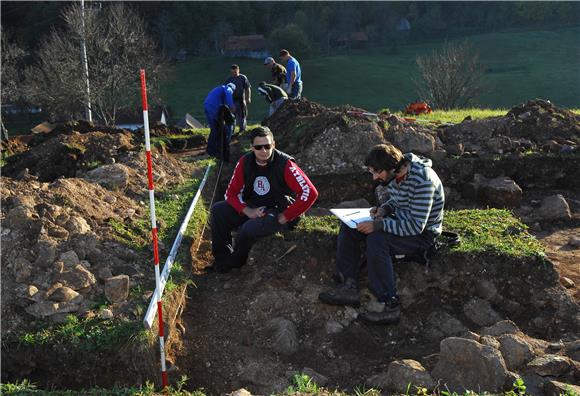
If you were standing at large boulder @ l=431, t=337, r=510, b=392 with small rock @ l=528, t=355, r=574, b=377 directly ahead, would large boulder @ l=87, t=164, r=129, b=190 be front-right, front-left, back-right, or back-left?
back-left

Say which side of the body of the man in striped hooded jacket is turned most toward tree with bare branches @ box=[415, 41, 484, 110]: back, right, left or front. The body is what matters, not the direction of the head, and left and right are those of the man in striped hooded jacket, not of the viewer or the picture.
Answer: right

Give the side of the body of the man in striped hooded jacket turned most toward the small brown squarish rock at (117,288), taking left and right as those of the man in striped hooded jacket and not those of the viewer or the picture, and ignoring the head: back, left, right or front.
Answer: front

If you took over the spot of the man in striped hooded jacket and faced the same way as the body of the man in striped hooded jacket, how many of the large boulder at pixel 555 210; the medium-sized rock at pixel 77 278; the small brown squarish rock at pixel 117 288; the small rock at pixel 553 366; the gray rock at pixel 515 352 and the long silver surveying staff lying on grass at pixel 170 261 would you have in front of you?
3

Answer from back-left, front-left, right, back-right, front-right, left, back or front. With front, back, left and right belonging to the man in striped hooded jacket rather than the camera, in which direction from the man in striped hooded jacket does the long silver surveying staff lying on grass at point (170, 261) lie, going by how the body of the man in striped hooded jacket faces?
front

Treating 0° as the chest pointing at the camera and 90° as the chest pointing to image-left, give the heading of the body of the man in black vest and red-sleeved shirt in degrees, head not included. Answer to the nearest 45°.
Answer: approximately 45°

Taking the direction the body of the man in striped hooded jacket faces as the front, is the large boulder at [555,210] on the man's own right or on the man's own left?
on the man's own right

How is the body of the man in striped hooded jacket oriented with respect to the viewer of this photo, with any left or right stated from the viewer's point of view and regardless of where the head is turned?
facing to the left of the viewer
